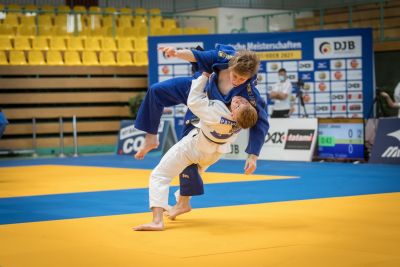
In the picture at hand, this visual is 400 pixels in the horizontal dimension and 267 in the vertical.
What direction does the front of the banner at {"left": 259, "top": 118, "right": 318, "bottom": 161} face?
toward the camera

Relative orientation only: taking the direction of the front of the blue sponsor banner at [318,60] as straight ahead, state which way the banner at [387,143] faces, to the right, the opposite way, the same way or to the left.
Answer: the same way

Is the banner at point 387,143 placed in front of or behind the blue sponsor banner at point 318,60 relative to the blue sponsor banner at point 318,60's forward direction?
in front

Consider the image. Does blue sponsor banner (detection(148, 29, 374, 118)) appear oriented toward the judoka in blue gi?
yes

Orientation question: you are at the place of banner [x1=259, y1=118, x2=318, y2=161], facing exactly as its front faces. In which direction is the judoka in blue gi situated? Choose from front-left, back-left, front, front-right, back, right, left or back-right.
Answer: front

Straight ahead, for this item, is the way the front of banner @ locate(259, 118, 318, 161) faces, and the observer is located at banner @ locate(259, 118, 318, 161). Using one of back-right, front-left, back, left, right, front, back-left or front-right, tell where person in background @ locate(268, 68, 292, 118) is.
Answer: back

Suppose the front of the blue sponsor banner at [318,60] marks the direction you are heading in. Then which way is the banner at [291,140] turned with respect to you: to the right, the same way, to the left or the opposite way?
the same way

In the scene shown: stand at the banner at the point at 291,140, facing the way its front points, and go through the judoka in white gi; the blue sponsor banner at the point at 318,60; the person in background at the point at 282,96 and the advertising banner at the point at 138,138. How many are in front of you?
1

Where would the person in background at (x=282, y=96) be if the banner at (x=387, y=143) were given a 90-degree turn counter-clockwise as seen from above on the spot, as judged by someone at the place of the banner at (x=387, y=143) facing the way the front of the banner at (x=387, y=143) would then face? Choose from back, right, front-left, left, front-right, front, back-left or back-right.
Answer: back-left

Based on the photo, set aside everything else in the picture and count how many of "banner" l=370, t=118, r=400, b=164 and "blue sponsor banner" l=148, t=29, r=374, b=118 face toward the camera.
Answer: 2

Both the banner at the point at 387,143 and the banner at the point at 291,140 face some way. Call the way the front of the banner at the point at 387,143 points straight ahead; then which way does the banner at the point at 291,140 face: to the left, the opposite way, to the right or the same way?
the same way

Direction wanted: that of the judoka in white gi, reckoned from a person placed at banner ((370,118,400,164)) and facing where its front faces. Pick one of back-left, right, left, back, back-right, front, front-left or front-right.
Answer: front

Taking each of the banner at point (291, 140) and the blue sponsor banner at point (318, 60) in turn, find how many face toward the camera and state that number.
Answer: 2

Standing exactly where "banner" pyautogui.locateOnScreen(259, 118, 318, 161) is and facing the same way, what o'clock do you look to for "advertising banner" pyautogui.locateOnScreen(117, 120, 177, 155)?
The advertising banner is roughly at 4 o'clock from the banner.

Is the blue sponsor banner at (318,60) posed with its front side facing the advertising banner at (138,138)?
no

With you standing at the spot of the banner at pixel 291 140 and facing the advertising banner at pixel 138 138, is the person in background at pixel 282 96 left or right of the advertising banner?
right

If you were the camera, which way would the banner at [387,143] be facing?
facing the viewer

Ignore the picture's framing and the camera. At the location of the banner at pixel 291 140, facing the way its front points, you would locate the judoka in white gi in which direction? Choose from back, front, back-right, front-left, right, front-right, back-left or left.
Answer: front

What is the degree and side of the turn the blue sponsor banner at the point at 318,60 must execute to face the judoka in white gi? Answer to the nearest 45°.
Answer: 0° — it already faces them
